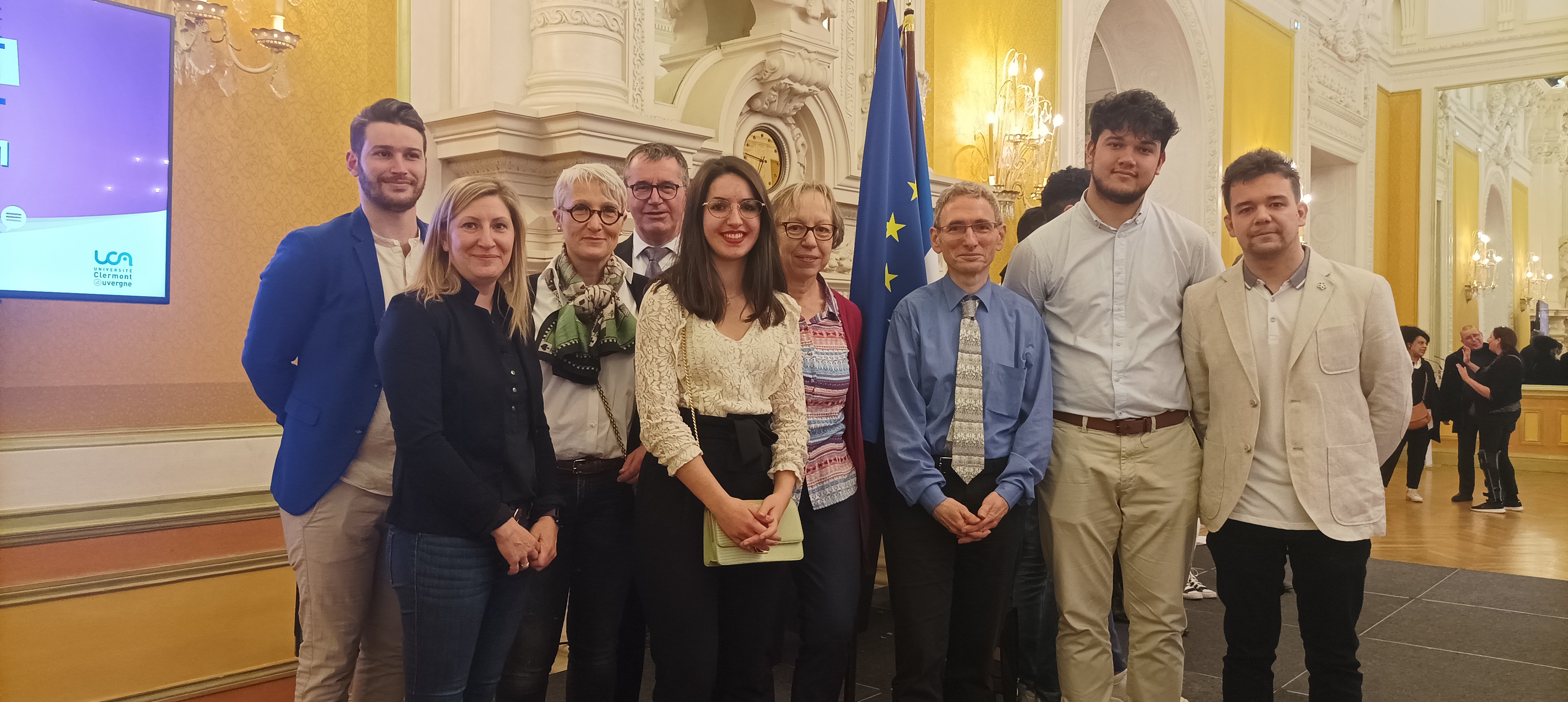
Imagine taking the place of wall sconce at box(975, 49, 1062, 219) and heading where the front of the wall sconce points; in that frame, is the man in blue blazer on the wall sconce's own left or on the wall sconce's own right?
on the wall sconce's own right

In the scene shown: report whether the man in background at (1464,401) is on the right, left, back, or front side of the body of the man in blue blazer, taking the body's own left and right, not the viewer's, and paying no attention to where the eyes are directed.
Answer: left

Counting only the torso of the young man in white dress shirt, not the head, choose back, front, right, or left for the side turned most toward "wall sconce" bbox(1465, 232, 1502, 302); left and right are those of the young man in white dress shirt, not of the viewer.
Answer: back

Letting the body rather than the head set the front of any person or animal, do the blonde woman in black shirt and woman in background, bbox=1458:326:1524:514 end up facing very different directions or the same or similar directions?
very different directions

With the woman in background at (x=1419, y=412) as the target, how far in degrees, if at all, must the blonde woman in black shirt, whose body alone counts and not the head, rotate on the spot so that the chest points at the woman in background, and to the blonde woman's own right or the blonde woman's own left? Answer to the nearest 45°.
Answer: approximately 90° to the blonde woman's own left

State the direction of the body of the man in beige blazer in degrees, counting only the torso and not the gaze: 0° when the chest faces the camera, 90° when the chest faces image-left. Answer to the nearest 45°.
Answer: approximately 0°

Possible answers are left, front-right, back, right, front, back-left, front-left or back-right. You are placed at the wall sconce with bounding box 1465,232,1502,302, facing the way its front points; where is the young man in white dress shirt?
front-right

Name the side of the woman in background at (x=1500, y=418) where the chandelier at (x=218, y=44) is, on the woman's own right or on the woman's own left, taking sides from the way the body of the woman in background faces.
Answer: on the woman's own left

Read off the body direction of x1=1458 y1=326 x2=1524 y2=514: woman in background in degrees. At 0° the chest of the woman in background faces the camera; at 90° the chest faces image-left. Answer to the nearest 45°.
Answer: approximately 90°

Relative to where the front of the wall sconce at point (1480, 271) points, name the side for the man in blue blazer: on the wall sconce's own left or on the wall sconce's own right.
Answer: on the wall sconce's own right

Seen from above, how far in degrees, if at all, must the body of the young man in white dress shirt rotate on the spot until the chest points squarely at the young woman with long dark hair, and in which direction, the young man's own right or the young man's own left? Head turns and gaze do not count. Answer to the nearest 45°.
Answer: approximately 45° to the young man's own right

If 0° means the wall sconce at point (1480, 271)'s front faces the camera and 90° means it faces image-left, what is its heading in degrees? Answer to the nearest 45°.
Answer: approximately 315°

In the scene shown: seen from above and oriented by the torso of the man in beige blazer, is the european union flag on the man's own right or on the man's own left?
on the man's own right

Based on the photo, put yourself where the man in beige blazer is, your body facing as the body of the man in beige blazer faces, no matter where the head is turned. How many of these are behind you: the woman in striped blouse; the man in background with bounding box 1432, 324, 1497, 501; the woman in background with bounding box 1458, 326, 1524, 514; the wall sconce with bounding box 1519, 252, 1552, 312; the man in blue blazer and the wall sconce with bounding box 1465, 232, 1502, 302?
4

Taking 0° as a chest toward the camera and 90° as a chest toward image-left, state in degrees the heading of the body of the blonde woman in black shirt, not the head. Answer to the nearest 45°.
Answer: approximately 315°
